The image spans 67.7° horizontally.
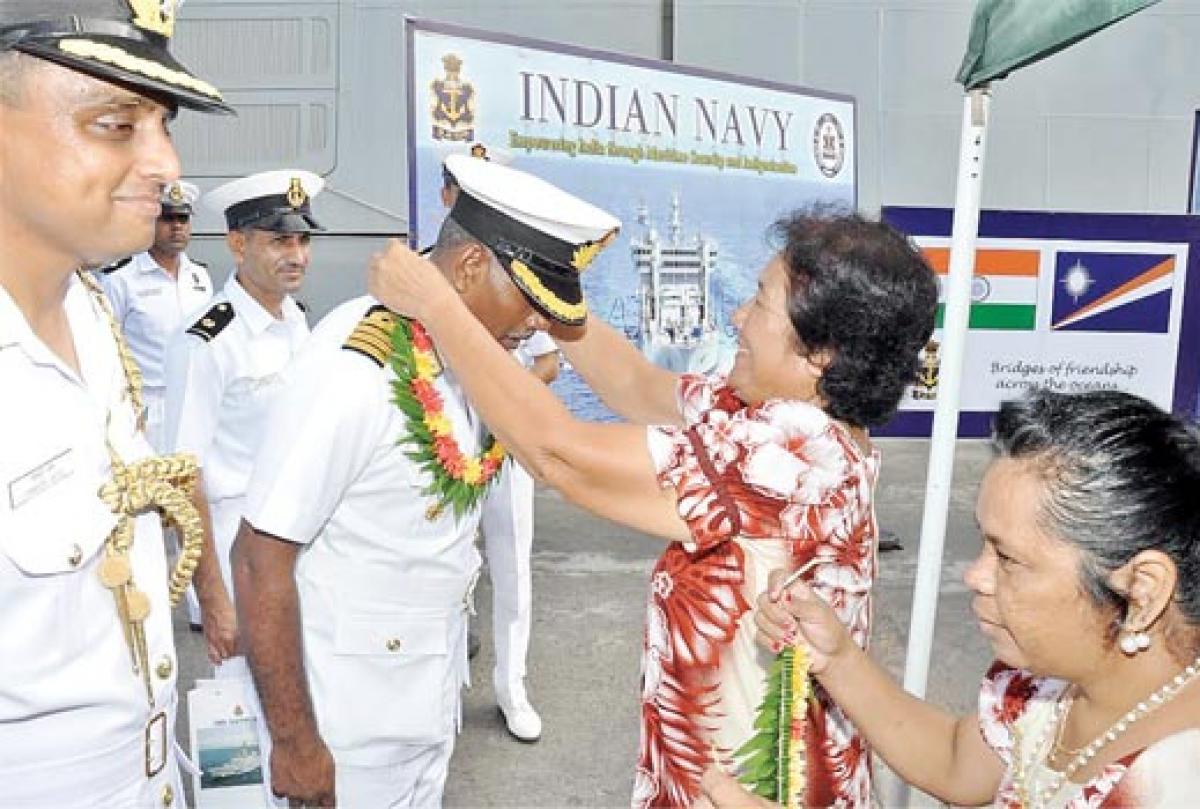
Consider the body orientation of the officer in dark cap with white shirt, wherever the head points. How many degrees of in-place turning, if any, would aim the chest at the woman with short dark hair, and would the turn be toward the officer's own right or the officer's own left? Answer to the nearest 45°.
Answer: approximately 45° to the officer's own left

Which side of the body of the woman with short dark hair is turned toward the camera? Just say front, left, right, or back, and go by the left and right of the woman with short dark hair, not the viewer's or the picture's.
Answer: left

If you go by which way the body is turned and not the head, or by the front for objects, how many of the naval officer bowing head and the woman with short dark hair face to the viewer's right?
1

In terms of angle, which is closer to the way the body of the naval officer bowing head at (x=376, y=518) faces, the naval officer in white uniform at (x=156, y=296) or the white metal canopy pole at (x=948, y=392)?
the white metal canopy pole

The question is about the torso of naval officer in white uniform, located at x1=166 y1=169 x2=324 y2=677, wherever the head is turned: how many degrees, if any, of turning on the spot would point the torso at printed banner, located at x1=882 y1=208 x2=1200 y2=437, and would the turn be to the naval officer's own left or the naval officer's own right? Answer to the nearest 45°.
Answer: approximately 45° to the naval officer's own left

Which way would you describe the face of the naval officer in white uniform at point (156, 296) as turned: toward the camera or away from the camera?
toward the camera

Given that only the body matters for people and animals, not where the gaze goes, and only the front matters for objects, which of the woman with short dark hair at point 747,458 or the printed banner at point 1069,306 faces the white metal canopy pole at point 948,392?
the printed banner

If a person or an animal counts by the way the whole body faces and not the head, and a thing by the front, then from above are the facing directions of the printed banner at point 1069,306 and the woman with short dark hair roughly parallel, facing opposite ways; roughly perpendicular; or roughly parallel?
roughly perpendicular

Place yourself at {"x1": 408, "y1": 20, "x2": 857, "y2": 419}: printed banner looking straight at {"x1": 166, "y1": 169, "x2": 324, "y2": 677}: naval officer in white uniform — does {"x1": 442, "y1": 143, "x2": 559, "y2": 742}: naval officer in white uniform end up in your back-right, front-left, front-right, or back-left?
front-left

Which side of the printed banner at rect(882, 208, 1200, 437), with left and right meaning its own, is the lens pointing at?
front

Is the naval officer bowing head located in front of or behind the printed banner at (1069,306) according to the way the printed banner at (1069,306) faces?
in front

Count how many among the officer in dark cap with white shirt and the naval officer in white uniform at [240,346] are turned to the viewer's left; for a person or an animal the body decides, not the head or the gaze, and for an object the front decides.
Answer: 0

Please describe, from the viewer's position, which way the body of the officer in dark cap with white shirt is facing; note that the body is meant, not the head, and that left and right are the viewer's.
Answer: facing the viewer and to the right of the viewer

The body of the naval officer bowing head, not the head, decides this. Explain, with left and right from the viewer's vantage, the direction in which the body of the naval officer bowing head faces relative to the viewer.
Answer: facing to the right of the viewer

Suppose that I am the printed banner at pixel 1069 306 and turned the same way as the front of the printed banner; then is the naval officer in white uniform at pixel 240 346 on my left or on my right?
on my right

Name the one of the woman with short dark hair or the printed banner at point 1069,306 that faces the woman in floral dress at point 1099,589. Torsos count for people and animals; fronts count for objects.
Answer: the printed banner
